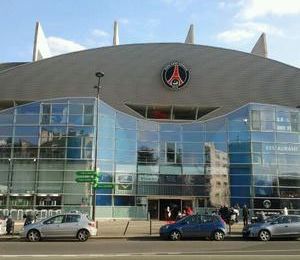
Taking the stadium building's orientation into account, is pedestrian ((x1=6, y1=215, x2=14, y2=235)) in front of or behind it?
in front

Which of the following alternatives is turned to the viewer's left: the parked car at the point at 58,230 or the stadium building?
the parked car

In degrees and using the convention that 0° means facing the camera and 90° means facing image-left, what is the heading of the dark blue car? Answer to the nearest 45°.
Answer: approximately 90°

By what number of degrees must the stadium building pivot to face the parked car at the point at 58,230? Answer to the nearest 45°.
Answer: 0° — it already faces it

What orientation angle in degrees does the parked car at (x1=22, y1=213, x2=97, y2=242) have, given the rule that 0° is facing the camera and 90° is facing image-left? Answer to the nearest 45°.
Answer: approximately 90°

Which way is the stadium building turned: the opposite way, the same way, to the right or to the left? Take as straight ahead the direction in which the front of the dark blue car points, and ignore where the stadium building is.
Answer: to the left

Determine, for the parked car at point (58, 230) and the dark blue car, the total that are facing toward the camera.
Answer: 0

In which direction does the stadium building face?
toward the camera

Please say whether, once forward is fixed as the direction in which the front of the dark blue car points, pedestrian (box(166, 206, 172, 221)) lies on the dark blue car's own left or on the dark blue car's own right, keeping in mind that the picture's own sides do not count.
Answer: on the dark blue car's own right

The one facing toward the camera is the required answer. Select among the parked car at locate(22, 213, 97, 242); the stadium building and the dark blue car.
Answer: the stadium building
